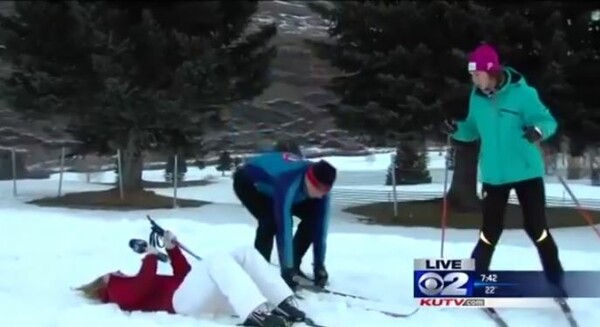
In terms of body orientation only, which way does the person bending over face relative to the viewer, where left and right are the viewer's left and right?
facing the viewer and to the right of the viewer

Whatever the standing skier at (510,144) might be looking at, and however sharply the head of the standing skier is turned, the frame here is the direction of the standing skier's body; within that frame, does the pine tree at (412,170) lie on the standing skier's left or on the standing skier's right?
on the standing skier's right

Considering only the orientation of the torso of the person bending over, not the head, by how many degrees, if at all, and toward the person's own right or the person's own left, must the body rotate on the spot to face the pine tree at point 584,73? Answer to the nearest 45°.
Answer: approximately 90° to the person's own left

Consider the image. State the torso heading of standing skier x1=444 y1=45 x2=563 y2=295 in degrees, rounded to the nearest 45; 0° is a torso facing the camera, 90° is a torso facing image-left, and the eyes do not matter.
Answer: approximately 45°

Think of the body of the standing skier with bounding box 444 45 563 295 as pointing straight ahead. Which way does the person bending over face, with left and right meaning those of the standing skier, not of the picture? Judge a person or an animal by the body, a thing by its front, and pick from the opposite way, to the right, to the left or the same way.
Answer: to the left

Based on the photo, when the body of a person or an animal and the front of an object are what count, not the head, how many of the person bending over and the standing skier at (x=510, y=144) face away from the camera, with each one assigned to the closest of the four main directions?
0

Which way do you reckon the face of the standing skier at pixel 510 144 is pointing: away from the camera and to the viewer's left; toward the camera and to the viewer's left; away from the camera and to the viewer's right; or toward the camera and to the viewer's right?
toward the camera and to the viewer's left
